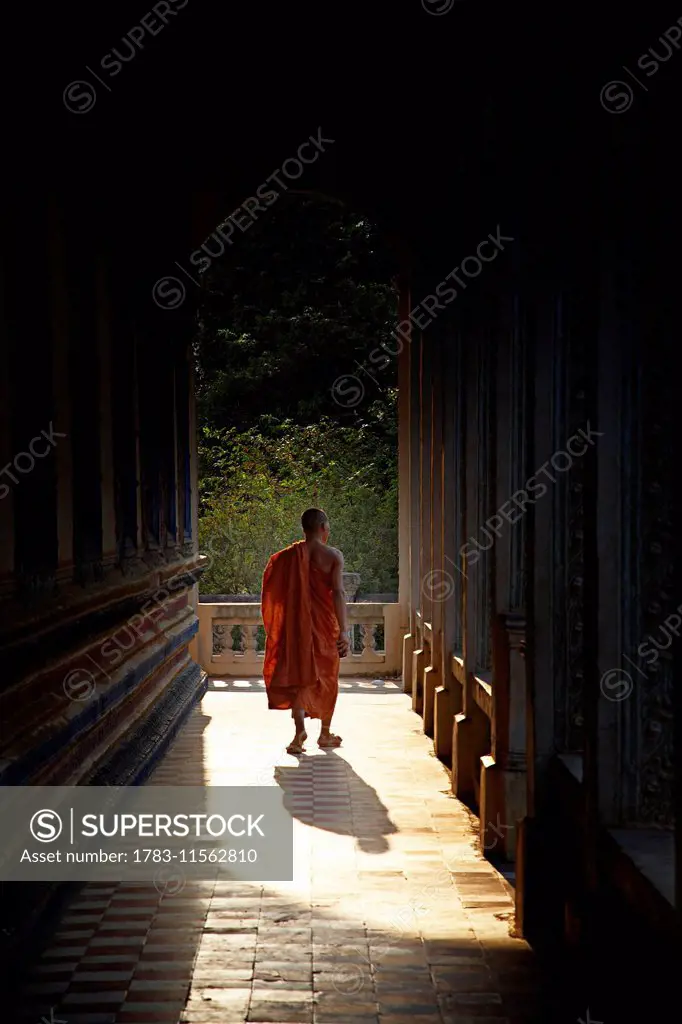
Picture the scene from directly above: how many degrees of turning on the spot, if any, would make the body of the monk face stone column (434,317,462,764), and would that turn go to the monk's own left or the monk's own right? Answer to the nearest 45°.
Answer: approximately 135° to the monk's own right

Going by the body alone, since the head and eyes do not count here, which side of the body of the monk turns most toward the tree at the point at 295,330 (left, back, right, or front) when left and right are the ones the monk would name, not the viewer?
front

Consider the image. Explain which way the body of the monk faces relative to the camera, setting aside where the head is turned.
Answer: away from the camera

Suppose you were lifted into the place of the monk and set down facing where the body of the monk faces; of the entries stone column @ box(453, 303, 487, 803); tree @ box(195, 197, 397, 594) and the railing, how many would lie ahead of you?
2

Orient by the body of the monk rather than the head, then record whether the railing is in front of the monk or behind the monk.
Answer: in front

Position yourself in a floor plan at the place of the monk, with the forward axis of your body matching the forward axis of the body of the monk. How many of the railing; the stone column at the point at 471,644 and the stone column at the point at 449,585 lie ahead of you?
1

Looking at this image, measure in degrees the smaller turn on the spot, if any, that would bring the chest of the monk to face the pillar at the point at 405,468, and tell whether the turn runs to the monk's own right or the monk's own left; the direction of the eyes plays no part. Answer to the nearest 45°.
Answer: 0° — they already face it

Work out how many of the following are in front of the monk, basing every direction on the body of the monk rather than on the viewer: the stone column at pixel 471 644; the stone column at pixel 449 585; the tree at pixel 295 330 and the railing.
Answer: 2

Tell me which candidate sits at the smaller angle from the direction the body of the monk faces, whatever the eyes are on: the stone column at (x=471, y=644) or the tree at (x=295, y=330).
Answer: the tree

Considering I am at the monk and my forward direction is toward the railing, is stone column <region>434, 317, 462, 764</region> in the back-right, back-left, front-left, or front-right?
back-right

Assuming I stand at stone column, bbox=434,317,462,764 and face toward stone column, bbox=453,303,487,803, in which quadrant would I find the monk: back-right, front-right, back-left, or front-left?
back-right

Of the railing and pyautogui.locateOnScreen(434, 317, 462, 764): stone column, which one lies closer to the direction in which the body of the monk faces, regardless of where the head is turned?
the railing

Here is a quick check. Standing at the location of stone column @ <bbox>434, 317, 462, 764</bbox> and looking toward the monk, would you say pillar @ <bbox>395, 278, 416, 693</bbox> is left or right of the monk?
right
